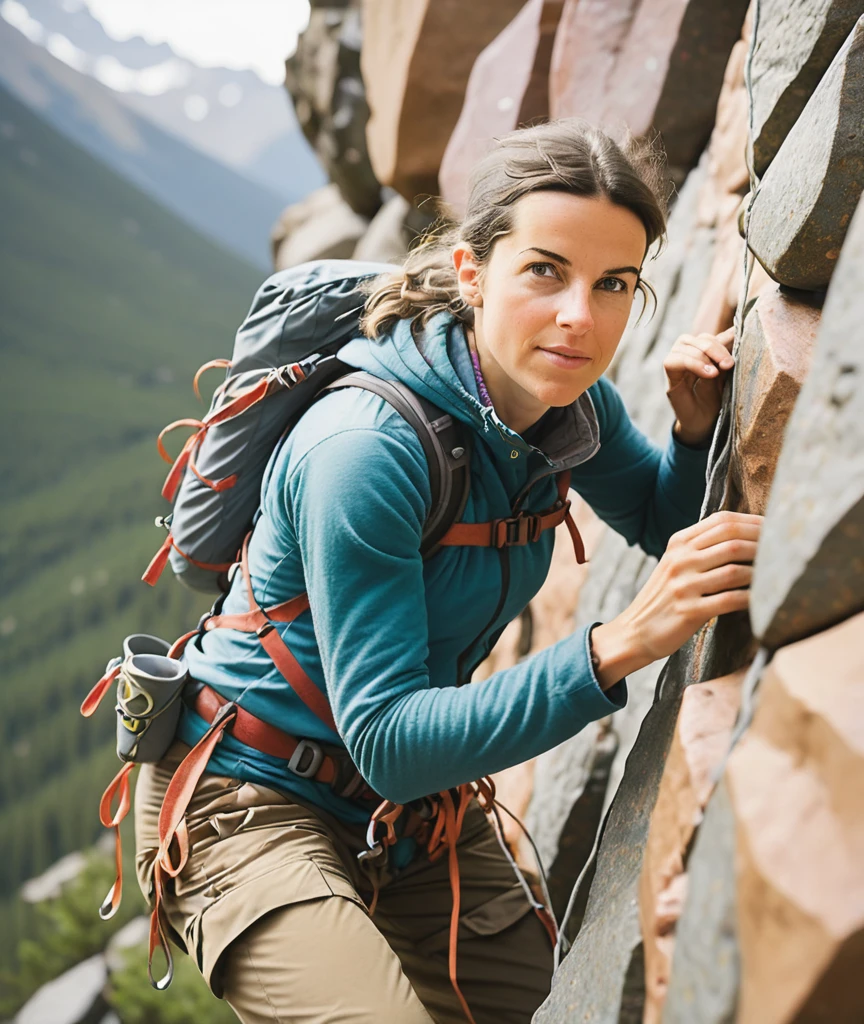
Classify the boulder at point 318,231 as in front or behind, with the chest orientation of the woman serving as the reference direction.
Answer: behind

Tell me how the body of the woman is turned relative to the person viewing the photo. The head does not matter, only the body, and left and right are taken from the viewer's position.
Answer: facing the viewer and to the right of the viewer

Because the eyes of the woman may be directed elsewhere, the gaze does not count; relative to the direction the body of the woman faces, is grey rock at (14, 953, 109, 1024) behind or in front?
behind
